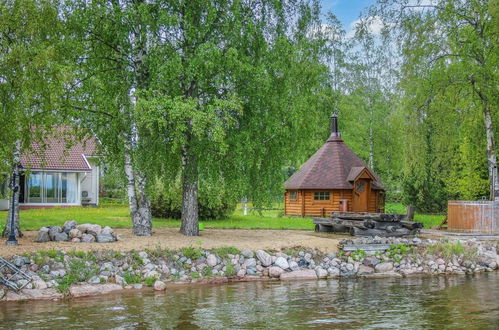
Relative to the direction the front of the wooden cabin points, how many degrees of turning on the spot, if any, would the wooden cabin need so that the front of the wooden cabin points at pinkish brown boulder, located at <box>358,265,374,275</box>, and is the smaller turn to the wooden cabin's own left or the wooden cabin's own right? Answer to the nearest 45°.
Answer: approximately 45° to the wooden cabin's own right

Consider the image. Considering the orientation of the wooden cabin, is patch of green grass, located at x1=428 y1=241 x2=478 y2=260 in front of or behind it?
in front

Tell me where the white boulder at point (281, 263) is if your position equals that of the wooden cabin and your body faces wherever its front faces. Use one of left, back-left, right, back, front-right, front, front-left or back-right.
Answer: front-right

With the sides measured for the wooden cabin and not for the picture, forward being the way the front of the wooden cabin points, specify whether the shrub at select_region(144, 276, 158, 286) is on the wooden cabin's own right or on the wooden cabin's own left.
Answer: on the wooden cabin's own right

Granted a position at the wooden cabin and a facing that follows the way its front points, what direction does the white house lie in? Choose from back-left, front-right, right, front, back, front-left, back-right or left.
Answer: back-right

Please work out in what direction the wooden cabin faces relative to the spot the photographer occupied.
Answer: facing the viewer and to the right of the viewer

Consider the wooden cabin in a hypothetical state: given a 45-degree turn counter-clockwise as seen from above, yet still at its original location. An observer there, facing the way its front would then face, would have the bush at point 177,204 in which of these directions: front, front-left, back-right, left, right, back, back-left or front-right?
back-right

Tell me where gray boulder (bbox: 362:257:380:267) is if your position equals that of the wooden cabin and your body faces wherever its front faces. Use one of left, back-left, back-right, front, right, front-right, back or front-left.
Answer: front-right

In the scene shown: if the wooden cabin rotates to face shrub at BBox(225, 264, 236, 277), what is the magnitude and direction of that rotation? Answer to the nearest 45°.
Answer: approximately 45° to its right

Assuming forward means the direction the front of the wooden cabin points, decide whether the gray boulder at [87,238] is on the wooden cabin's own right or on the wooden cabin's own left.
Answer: on the wooden cabin's own right

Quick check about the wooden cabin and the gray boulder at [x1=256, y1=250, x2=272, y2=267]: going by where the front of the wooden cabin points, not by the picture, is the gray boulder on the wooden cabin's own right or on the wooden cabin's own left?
on the wooden cabin's own right
